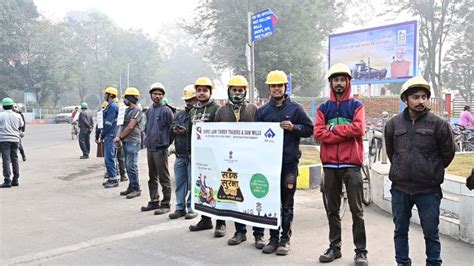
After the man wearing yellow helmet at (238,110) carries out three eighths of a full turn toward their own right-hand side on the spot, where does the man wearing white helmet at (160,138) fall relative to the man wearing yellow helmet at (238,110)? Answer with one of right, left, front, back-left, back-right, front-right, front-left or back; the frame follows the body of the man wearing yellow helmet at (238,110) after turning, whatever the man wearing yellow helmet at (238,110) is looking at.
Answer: front

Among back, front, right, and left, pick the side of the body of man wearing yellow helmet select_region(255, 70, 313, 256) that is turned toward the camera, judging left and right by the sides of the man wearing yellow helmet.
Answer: front

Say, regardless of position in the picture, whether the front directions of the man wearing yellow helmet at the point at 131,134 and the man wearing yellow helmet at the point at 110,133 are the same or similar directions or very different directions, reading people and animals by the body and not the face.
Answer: same or similar directions

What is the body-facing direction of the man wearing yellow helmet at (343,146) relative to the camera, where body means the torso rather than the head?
toward the camera

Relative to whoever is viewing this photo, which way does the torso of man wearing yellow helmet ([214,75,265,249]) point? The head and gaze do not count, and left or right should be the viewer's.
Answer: facing the viewer

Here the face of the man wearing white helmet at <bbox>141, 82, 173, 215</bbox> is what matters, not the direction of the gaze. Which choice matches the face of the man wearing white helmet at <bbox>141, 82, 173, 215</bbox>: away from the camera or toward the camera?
toward the camera

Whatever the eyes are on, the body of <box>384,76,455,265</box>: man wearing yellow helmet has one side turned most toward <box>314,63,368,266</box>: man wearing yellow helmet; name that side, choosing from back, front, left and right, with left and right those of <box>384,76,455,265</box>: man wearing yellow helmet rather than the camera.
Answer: right

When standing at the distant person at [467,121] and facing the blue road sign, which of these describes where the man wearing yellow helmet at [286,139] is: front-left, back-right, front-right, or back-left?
front-left

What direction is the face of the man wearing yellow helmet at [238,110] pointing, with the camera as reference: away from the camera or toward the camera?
toward the camera

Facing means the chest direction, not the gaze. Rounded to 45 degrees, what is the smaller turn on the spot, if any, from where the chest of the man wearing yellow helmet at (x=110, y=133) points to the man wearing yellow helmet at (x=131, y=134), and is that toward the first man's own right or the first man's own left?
approximately 90° to the first man's own left

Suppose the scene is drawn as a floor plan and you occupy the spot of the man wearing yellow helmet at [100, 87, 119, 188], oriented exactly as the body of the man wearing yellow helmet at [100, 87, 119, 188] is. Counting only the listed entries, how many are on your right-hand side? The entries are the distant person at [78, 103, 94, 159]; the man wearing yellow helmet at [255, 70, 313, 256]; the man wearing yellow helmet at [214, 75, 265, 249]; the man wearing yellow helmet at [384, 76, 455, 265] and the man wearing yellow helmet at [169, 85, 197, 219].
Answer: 1

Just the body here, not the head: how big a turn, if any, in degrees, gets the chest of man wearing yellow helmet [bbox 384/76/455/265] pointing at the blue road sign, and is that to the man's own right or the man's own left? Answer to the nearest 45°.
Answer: approximately 135° to the man's own right
